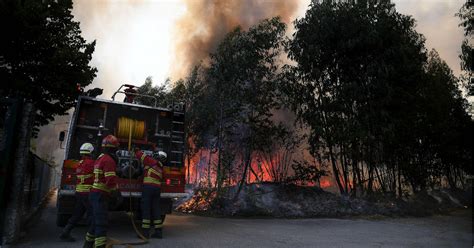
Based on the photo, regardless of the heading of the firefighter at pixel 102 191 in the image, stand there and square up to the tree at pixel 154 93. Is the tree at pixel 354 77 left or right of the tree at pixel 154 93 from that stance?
right

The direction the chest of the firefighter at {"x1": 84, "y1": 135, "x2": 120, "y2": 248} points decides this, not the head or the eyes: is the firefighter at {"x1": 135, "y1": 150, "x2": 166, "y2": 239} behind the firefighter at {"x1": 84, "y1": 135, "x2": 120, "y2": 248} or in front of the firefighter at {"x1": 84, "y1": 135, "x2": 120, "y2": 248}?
in front

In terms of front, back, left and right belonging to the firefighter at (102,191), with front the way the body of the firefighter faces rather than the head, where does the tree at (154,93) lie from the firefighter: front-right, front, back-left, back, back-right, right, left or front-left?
front-left

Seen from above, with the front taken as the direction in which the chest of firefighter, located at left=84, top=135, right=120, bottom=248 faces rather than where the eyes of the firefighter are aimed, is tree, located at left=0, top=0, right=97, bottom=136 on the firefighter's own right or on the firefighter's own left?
on the firefighter's own left

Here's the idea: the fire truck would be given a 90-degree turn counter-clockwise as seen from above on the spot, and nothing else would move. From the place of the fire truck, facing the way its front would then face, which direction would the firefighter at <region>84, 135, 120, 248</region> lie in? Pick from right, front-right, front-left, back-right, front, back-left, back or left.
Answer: left

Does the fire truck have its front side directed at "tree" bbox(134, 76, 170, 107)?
yes

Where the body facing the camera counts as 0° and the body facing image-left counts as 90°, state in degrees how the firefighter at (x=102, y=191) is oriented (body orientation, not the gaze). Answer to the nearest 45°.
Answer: approximately 225°

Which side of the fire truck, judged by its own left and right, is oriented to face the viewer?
back
